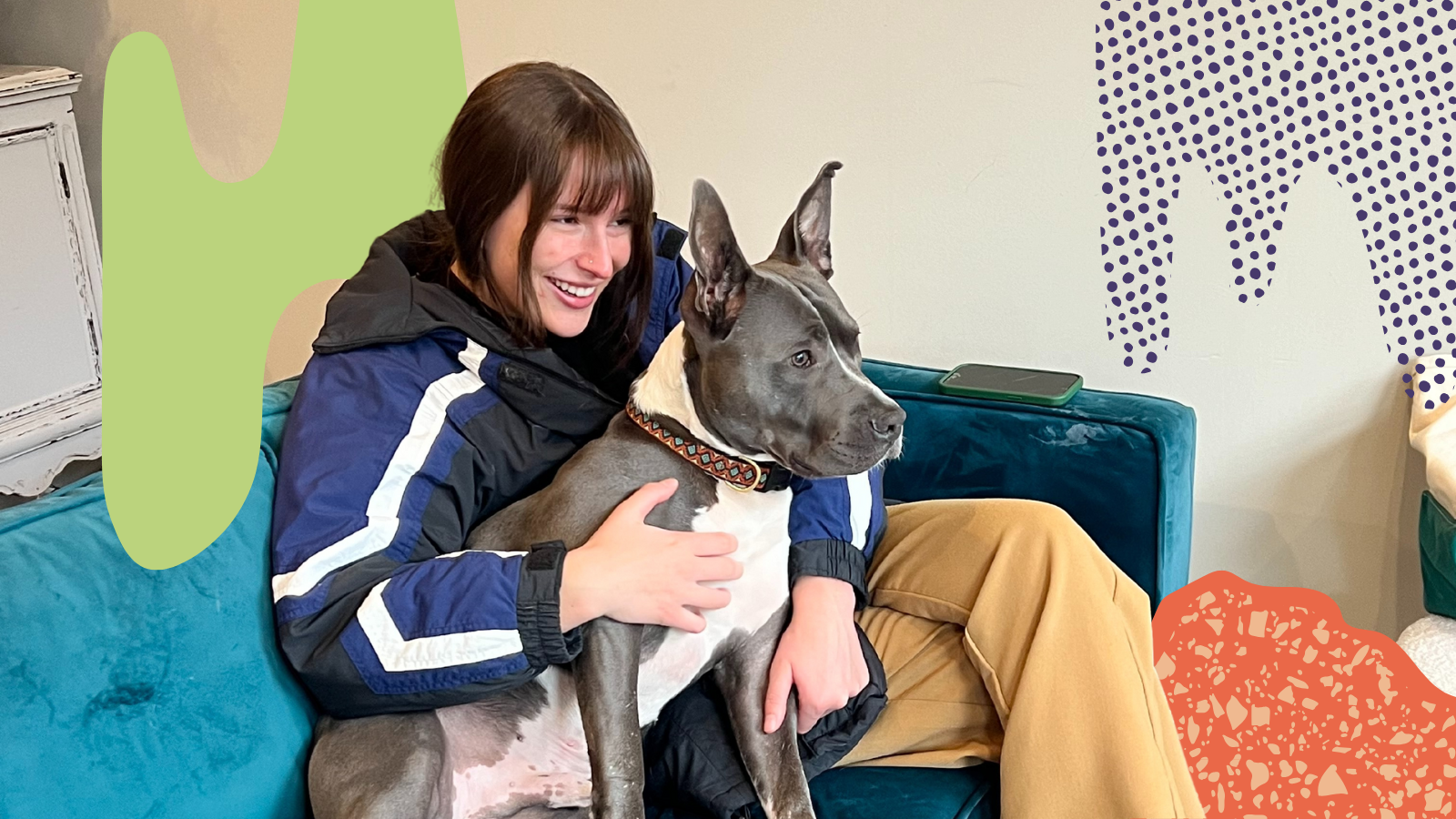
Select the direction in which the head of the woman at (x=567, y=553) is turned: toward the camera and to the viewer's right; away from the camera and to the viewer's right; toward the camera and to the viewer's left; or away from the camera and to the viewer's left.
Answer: toward the camera and to the viewer's right

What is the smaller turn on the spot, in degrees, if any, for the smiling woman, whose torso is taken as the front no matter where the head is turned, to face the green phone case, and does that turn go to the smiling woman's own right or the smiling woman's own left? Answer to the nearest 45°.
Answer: approximately 45° to the smiling woman's own left

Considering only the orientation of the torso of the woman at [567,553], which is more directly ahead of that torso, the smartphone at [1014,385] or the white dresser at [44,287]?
the smartphone

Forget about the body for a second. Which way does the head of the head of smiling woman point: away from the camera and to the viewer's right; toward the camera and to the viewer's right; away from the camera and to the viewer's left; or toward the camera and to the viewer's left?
toward the camera and to the viewer's right

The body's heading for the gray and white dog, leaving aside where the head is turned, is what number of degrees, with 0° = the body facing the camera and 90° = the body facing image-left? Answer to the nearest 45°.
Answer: approximately 315°
